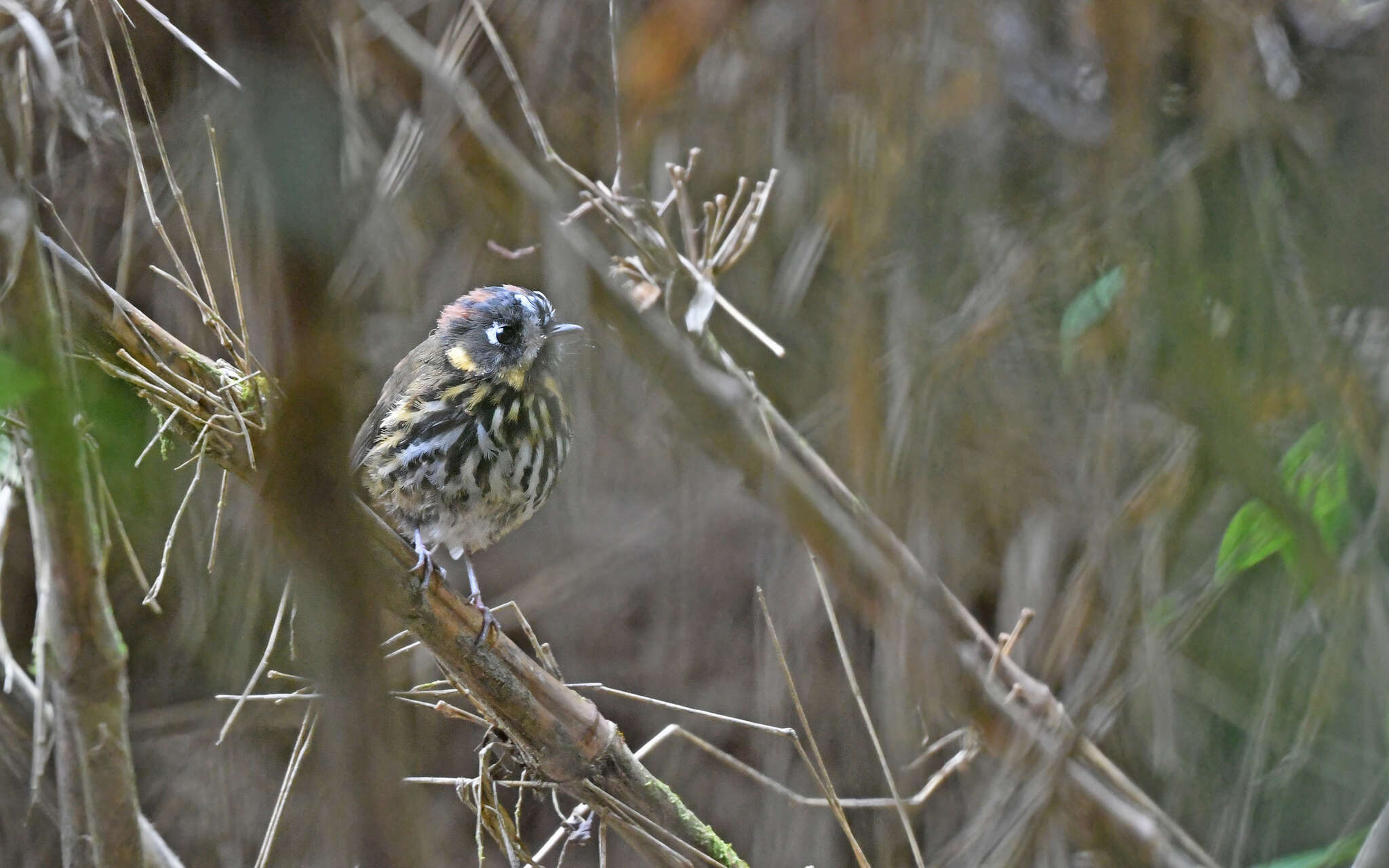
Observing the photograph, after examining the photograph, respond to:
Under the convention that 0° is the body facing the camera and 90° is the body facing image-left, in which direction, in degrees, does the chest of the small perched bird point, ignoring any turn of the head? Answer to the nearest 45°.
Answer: approximately 315°

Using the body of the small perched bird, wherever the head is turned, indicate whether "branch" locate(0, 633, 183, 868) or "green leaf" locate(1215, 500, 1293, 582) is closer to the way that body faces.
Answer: the green leaf

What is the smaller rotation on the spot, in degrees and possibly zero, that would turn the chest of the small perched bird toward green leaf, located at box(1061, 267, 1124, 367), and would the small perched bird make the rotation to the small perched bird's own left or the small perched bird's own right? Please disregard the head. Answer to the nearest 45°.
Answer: approximately 45° to the small perched bird's own left

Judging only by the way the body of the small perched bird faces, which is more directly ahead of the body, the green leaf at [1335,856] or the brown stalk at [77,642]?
the green leaf

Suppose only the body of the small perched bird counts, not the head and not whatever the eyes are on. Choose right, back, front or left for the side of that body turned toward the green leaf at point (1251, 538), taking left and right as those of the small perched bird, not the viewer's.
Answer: left

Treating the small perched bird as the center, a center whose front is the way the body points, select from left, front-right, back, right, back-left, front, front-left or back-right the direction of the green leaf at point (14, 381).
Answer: front-right

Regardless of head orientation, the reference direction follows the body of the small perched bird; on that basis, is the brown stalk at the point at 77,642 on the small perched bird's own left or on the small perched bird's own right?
on the small perched bird's own right
